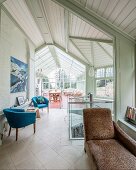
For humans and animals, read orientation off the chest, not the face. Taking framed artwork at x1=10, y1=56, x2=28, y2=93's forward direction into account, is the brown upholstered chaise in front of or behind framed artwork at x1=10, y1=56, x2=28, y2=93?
in front

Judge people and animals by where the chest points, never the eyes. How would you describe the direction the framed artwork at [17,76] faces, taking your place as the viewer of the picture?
facing the viewer and to the right of the viewer
